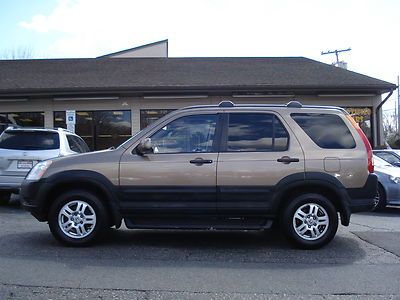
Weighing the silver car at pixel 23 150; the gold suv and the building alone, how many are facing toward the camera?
1

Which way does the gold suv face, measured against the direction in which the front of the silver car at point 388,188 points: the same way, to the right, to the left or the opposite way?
to the right

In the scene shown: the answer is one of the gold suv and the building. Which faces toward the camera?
the building

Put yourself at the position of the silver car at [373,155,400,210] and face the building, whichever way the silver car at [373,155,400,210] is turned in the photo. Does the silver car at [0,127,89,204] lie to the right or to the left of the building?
left

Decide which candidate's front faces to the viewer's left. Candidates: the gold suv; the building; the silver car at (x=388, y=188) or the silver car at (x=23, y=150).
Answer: the gold suv

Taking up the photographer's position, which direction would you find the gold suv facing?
facing to the left of the viewer

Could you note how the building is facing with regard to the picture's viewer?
facing the viewer

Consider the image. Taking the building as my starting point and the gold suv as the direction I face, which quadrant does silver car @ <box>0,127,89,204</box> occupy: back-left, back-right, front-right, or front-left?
front-right

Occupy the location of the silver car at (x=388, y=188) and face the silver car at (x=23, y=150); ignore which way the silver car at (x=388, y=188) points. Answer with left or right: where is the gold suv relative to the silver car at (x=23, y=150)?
left

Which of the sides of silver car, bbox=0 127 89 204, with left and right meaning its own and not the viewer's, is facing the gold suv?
back

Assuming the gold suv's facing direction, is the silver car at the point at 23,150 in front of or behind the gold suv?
in front

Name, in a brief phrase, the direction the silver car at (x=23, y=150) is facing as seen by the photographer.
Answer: facing away from the viewer and to the right of the viewer
